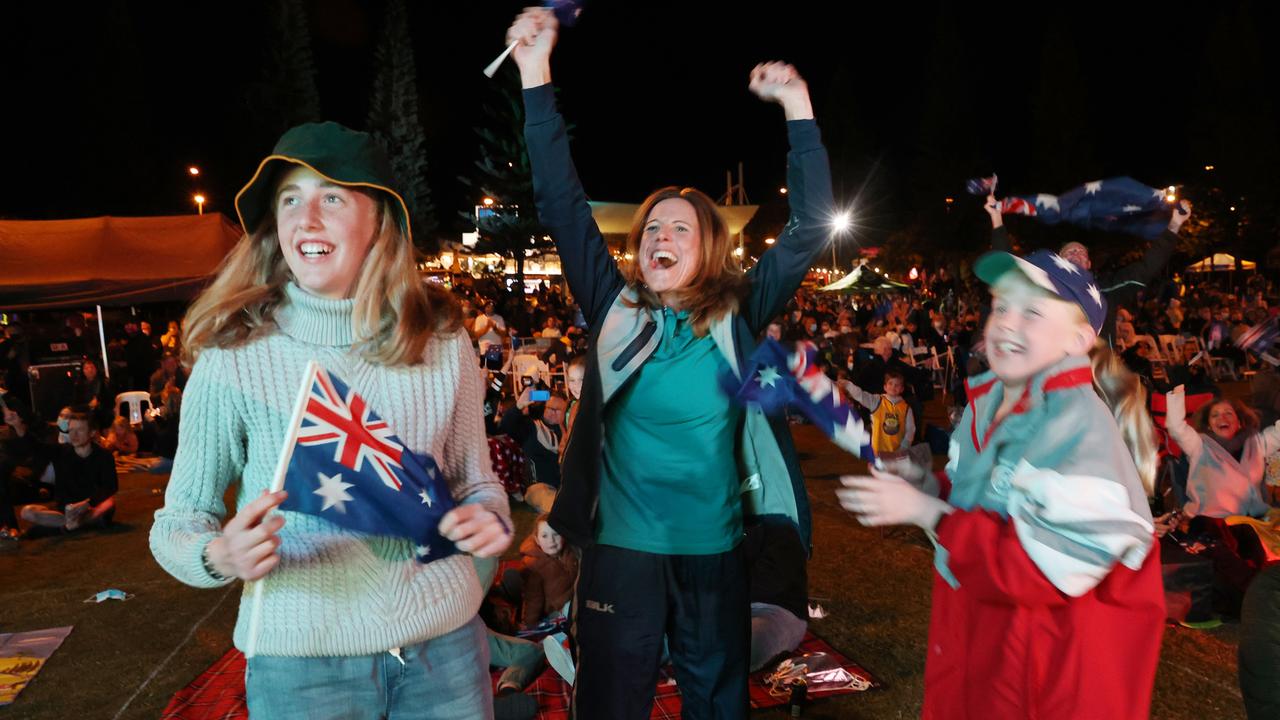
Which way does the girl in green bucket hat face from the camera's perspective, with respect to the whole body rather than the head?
toward the camera

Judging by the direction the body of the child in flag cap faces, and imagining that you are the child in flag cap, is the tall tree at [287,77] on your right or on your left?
on your right

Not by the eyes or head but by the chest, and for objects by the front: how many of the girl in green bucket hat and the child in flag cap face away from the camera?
0

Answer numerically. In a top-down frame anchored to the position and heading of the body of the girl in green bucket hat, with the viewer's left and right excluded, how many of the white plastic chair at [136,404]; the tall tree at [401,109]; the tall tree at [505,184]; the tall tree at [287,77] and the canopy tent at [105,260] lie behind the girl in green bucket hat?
5

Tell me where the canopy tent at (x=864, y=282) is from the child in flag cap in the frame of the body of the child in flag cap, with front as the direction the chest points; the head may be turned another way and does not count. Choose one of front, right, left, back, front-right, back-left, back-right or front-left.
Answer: back-right

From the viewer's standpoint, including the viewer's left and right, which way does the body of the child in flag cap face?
facing the viewer and to the left of the viewer

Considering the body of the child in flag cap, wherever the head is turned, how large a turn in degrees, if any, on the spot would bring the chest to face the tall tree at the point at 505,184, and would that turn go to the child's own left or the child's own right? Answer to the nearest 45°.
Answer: approximately 90° to the child's own right

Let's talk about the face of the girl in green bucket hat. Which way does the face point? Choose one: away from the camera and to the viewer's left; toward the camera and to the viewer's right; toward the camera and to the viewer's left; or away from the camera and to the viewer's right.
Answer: toward the camera and to the viewer's left

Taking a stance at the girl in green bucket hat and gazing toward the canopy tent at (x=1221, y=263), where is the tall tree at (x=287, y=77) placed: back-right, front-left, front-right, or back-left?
front-left

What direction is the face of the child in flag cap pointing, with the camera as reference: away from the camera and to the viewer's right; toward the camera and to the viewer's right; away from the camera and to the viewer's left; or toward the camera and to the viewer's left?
toward the camera and to the viewer's left

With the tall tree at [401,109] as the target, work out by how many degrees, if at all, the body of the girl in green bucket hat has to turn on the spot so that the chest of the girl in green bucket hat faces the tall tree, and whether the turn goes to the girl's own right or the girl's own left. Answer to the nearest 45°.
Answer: approximately 180°

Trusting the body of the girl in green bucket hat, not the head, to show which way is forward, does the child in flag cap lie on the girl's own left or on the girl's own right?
on the girl's own left

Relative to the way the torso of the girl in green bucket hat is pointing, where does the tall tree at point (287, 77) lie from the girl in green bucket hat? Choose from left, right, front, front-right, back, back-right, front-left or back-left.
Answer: back

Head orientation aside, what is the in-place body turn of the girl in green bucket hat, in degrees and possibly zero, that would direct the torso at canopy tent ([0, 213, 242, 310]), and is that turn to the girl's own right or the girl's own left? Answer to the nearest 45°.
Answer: approximately 180°

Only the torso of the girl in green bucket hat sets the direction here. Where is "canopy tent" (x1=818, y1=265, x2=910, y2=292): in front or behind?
behind

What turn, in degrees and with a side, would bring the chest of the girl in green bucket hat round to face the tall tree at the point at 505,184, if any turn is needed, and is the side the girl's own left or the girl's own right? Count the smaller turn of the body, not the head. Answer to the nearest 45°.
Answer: approximately 180°
